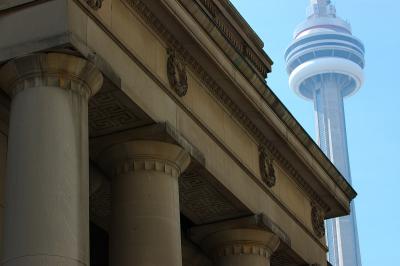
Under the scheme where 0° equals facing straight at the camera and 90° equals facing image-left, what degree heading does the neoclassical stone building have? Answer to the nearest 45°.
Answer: approximately 315°
